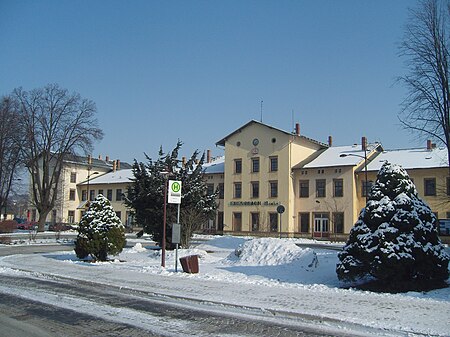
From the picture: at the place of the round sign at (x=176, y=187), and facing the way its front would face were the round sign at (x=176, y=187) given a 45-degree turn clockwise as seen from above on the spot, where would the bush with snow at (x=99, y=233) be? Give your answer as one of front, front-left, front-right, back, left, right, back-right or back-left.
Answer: right

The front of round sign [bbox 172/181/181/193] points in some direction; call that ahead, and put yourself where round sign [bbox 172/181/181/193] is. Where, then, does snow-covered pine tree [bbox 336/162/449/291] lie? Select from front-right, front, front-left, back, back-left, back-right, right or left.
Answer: front-left

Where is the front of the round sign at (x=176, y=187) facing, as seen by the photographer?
facing the viewer

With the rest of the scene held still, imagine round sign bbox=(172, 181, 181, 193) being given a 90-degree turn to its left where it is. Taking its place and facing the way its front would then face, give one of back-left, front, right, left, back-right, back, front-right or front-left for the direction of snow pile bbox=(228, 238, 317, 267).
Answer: front

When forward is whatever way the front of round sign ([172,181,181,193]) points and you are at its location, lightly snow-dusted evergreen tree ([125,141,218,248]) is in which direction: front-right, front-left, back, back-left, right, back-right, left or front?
back

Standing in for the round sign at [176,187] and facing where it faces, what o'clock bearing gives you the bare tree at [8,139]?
The bare tree is roughly at 5 o'clock from the round sign.

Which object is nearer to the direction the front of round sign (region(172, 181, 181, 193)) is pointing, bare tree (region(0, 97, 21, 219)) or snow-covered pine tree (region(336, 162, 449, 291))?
the snow-covered pine tree
